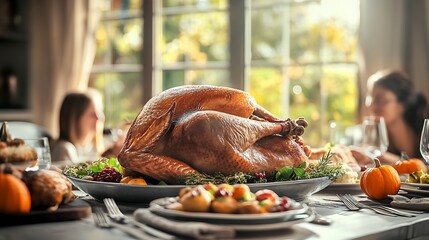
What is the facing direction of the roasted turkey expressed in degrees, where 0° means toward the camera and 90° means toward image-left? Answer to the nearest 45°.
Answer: approximately 90°

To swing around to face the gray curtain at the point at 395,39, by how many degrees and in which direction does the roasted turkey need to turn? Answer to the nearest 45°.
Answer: approximately 135° to its right

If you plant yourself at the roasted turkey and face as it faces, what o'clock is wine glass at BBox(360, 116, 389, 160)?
The wine glass is roughly at 4 o'clock from the roasted turkey.

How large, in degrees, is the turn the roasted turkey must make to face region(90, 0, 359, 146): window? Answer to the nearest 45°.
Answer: approximately 90° to its right

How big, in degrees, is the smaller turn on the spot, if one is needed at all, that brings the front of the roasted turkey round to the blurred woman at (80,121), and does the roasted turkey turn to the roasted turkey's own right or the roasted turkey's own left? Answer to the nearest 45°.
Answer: approximately 90° to the roasted turkey's own right

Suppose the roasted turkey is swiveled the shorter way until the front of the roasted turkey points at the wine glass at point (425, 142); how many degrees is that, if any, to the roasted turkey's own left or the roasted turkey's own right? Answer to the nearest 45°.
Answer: approximately 180°

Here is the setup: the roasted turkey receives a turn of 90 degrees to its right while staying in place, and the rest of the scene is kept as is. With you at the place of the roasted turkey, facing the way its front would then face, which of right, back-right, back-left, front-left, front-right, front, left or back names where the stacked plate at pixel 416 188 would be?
right

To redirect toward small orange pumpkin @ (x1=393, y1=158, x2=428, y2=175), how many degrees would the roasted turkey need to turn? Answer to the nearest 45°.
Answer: approximately 135° to its right
